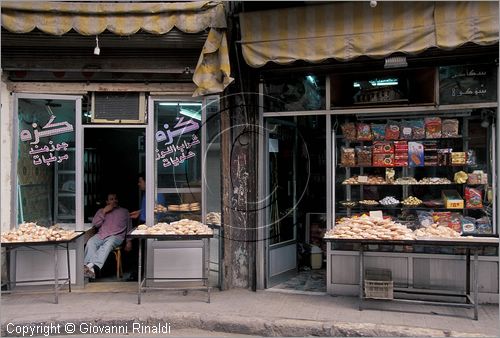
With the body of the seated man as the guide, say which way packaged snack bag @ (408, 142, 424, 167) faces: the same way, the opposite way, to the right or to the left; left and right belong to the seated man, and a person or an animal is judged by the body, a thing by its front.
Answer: the same way

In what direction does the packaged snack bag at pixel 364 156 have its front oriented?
toward the camera

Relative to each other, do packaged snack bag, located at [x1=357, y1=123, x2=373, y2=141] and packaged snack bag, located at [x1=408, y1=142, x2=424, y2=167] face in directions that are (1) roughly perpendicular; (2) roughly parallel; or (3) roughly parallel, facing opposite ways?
roughly parallel

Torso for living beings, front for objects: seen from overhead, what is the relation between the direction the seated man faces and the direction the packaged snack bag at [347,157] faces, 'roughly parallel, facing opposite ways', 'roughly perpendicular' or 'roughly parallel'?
roughly parallel

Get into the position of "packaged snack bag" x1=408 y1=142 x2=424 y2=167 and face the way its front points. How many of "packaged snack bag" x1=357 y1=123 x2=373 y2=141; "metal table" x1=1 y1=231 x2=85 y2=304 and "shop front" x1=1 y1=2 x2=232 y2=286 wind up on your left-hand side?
0

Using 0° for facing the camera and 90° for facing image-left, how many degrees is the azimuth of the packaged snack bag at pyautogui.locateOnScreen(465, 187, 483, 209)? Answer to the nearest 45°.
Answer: approximately 0°

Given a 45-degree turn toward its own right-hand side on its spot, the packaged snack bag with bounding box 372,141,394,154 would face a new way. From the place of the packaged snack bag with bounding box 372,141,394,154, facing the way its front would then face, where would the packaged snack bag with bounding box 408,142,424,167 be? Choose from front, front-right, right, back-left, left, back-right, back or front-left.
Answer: back-left

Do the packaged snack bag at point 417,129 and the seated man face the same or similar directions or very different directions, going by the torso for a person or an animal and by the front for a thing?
same or similar directions

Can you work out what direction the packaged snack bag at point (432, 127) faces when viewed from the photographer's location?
facing the viewer

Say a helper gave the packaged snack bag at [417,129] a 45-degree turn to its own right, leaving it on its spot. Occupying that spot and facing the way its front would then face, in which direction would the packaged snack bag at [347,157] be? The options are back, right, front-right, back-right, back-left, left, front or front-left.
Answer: front-right

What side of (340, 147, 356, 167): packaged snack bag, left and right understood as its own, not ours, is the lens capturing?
front

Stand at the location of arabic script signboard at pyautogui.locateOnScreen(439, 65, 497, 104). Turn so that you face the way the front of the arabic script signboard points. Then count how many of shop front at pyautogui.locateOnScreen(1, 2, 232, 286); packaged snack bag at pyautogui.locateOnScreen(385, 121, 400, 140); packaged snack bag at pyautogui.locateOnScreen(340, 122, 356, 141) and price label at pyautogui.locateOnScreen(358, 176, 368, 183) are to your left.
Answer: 0

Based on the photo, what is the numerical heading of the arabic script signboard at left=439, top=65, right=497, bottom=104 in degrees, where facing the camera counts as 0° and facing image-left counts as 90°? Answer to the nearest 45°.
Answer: approximately 0°

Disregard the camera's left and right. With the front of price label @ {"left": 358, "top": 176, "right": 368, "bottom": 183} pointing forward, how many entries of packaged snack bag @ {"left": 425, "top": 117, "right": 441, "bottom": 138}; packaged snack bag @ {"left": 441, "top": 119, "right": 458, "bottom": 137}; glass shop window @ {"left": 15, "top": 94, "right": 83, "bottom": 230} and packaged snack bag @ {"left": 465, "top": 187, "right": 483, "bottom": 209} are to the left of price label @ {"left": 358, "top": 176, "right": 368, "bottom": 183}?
3

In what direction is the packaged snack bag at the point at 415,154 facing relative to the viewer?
toward the camera
